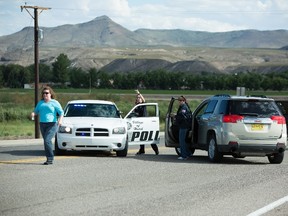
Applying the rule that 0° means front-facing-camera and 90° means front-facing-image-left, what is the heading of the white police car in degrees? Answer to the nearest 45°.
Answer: approximately 0°

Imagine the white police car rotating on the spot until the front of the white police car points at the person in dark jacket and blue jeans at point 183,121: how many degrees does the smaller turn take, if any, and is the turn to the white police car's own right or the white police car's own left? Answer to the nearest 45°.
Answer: approximately 90° to the white police car's own left

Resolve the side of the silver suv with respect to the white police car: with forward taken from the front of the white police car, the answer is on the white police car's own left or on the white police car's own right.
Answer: on the white police car's own left
